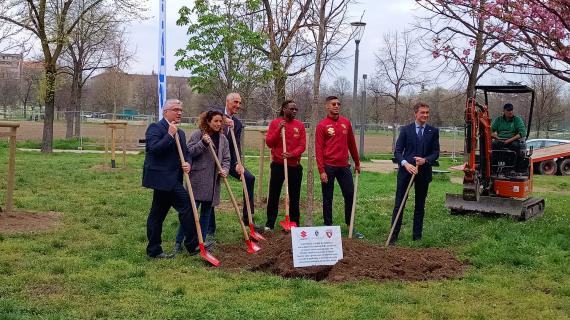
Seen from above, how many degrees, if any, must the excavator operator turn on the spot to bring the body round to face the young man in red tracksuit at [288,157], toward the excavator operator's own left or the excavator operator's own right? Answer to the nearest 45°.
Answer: approximately 45° to the excavator operator's own right

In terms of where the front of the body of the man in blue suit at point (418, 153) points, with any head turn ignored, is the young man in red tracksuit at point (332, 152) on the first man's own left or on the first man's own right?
on the first man's own right

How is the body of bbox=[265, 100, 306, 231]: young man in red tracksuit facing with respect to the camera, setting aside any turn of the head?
toward the camera

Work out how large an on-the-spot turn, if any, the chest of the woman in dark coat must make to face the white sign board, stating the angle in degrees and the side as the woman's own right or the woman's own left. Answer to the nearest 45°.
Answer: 0° — they already face it

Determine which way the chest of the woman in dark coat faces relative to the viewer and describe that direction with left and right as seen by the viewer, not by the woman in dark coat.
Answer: facing the viewer and to the right of the viewer

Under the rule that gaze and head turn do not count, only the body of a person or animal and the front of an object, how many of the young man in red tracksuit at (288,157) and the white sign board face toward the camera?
2

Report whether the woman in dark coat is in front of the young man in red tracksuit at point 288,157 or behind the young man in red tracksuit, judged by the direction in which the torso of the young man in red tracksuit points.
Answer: in front

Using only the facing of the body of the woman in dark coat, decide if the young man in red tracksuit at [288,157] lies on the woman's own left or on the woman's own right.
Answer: on the woman's own left

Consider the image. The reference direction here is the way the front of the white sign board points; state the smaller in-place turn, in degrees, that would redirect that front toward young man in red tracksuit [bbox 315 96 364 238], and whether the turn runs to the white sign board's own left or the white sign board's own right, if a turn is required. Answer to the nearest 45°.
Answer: approximately 180°

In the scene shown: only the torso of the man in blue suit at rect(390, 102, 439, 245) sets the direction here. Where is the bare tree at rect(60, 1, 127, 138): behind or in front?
behind

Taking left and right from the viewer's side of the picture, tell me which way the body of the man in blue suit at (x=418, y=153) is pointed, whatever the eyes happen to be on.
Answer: facing the viewer

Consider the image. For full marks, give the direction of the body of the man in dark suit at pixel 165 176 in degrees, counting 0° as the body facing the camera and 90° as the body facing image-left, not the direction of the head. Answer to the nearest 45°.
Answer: approximately 315°

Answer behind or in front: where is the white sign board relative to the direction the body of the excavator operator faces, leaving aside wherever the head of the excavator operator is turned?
in front

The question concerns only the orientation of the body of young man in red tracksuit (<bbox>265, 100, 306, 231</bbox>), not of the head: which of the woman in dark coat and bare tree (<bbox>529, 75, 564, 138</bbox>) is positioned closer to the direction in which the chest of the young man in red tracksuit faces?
the woman in dark coat
